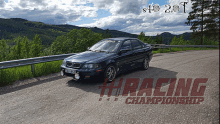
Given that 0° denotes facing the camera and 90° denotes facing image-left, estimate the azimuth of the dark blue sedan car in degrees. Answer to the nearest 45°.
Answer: approximately 45°
